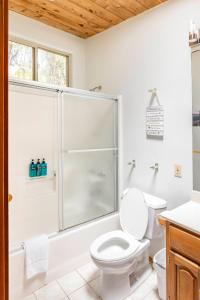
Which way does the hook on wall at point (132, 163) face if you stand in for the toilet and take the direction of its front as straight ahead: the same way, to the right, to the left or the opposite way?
the same way

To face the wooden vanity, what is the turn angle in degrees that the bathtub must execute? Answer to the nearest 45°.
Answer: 0° — it already faces it

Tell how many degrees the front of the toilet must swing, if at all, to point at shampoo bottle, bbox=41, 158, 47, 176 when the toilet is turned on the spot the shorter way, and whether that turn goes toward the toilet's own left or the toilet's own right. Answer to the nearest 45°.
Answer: approximately 45° to the toilet's own right

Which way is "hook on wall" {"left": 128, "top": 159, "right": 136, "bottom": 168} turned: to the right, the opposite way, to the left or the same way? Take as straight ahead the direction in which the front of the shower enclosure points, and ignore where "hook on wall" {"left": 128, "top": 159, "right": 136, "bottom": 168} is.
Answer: to the right

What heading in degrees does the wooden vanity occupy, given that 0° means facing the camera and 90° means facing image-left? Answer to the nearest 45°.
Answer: approximately 45°

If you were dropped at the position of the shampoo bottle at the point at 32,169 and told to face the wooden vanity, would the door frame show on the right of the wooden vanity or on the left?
right

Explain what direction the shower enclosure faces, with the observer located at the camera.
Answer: facing the viewer and to the right of the viewer

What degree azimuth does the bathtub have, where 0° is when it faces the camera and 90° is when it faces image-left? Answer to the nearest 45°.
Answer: approximately 315°

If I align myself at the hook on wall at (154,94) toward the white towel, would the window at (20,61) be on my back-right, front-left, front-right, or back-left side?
front-right

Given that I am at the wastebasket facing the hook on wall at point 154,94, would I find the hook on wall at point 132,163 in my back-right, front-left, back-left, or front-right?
front-left

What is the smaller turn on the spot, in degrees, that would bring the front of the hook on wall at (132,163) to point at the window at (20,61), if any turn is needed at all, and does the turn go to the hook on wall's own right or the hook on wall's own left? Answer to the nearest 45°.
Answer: approximately 45° to the hook on wall's own right
